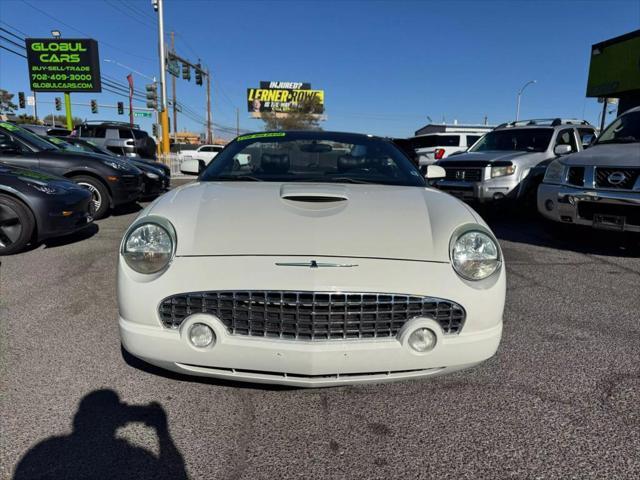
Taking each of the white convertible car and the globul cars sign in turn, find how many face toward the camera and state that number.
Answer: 2

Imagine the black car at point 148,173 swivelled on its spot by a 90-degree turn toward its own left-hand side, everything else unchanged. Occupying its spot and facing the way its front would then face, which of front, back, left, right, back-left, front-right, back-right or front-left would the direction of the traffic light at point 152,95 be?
front-left

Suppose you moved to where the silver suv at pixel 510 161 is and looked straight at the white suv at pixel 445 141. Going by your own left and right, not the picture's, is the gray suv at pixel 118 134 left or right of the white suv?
left

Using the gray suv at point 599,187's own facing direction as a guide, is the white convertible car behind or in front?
in front

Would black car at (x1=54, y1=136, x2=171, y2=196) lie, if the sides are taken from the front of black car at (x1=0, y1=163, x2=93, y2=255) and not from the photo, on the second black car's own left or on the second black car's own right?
on the second black car's own left

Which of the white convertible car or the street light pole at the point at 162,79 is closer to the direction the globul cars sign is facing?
the white convertible car

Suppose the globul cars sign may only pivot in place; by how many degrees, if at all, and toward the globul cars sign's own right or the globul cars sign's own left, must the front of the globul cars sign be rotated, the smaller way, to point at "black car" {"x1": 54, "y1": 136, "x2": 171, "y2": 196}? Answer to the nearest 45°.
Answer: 0° — it already faces it

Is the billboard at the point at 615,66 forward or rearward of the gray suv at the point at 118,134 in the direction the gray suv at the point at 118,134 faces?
forward

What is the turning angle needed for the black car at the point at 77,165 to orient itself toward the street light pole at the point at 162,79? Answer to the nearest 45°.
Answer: approximately 135° to its left

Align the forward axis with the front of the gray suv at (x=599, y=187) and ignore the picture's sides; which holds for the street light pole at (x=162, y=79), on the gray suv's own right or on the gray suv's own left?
on the gray suv's own right

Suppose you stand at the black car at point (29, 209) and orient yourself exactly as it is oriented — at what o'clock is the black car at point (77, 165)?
the black car at point (77, 165) is roughly at 8 o'clock from the black car at point (29, 209).

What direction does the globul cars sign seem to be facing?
toward the camera

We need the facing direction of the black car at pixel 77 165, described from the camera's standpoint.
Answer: facing the viewer and to the right of the viewer

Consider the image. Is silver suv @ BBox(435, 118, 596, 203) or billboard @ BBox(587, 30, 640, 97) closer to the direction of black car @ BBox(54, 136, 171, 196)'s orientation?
the silver suv

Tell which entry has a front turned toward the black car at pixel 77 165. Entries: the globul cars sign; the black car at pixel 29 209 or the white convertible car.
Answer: the globul cars sign
